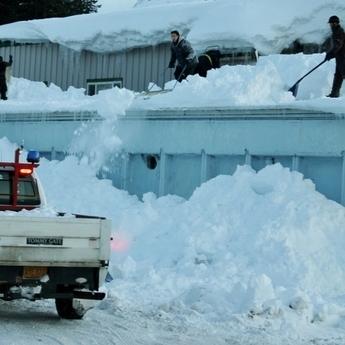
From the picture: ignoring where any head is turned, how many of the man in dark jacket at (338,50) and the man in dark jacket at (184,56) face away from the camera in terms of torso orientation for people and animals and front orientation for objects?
0

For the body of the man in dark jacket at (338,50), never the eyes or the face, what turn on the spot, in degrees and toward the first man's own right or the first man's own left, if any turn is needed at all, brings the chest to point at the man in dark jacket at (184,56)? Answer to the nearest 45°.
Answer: approximately 45° to the first man's own right

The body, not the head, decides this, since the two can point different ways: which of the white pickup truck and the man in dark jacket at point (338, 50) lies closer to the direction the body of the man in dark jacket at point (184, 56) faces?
the white pickup truck

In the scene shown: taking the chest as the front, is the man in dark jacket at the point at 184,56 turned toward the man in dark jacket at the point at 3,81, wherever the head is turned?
no

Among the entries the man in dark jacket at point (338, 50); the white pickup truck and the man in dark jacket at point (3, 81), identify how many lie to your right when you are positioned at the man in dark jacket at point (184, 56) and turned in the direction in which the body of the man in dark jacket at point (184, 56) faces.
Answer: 1

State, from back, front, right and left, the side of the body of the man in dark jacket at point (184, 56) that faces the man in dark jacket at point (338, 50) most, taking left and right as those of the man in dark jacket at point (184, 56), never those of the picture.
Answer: left

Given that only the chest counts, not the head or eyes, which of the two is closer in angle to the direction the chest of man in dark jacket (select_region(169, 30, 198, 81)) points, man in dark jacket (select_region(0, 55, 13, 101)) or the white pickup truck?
the white pickup truck

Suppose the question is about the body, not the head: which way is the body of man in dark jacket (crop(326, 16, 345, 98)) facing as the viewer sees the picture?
to the viewer's left

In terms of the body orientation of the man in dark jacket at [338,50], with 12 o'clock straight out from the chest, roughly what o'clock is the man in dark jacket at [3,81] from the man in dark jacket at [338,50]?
the man in dark jacket at [3,81] is roughly at 1 o'clock from the man in dark jacket at [338,50].

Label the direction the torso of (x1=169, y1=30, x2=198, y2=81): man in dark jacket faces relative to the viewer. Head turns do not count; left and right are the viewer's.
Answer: facing the viewer and to the left of the viewer

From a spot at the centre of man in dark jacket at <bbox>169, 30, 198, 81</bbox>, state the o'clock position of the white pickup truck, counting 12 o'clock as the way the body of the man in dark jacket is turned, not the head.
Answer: The white pickup truck is roughly at 11 o'clock from the man in dark jacket.

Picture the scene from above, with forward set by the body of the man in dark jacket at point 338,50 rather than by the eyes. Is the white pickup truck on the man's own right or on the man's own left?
on the man's own left
